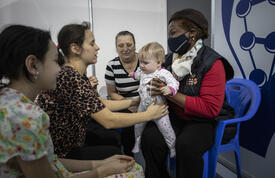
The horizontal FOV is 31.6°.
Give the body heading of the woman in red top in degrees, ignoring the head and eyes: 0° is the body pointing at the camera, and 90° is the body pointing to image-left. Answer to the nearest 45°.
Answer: approximately 45°

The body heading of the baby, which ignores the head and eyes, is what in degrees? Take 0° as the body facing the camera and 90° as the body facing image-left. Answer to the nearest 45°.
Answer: approximately 45°
